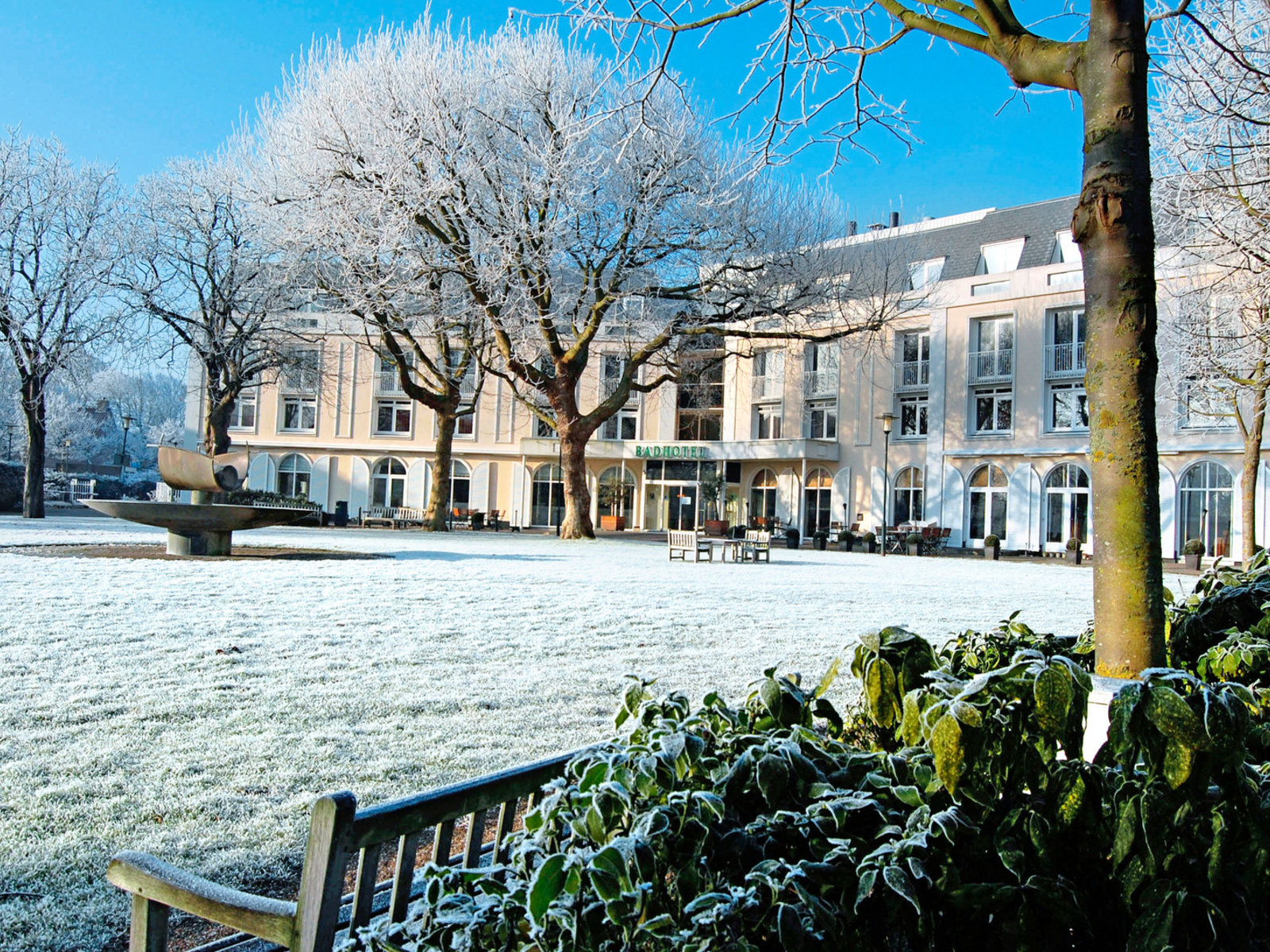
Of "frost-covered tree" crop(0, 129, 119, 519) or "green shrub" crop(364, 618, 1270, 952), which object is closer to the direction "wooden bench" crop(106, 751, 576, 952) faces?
the frost-covered tree

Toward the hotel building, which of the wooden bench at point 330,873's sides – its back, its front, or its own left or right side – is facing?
right

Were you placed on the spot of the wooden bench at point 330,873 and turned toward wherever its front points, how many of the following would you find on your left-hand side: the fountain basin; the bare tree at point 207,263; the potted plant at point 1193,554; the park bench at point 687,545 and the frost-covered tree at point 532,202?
0

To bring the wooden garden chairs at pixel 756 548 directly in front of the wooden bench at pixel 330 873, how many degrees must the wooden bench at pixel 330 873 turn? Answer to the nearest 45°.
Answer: approximately 90° to its right

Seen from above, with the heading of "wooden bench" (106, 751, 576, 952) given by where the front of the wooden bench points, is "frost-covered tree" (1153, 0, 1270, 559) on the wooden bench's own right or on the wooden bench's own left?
on the wooden bench's own right

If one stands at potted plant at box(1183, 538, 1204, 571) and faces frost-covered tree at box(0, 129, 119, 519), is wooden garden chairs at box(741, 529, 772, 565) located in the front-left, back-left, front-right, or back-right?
front-left

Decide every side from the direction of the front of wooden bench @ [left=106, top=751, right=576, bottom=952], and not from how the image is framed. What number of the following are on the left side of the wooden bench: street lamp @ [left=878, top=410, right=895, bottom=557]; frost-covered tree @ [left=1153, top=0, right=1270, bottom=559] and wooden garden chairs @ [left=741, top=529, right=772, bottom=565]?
0

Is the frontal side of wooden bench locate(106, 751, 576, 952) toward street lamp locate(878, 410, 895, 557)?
no

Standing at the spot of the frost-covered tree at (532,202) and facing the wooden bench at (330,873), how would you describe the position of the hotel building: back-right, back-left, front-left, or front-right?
back-left

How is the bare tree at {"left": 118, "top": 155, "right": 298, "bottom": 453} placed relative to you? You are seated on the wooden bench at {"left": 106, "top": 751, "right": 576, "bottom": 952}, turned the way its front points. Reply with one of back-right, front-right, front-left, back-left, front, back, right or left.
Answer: front-right

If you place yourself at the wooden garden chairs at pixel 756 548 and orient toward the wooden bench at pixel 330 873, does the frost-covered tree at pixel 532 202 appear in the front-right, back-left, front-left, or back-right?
back-right

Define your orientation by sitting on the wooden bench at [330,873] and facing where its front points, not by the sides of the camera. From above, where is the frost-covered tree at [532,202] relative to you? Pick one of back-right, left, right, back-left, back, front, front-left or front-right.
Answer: front-right
